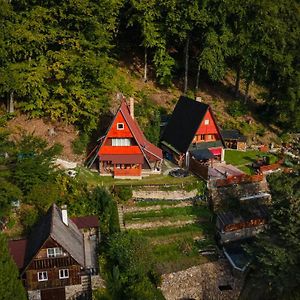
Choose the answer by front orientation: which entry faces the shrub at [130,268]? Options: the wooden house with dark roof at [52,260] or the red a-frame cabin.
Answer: the red a-frame cabin

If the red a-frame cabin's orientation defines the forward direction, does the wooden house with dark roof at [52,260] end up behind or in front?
in front

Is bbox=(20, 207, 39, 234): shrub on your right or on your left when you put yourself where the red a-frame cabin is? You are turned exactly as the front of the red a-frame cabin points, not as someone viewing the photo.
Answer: on your right

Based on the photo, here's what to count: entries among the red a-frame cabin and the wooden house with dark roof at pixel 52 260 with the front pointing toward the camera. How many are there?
2

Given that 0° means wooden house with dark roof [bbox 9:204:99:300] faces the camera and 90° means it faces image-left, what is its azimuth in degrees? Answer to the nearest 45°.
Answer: approximately 0°

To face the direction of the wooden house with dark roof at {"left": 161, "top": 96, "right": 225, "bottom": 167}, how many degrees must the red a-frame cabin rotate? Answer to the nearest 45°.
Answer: approximately 135° to its left

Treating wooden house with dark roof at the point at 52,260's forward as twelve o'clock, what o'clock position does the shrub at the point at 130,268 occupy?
The shrub is roughly at 9 o'clock from the wooden house with dark roof.

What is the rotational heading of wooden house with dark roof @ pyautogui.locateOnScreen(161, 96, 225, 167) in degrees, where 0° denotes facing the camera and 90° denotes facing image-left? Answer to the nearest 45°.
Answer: approximately 315°

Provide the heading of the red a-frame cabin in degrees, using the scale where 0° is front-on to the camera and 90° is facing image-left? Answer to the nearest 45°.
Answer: approximately 0°

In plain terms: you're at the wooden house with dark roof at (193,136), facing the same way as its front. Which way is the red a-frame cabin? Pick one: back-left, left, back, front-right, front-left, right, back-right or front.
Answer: right

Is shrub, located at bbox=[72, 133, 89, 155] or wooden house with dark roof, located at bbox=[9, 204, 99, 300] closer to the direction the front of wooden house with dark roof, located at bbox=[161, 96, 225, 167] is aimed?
the wooden house with dark roof

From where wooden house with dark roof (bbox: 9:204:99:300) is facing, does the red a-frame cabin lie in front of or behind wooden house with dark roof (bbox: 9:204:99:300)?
behind

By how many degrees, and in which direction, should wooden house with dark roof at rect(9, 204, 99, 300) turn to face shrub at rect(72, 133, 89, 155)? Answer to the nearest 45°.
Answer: approximately 180°
